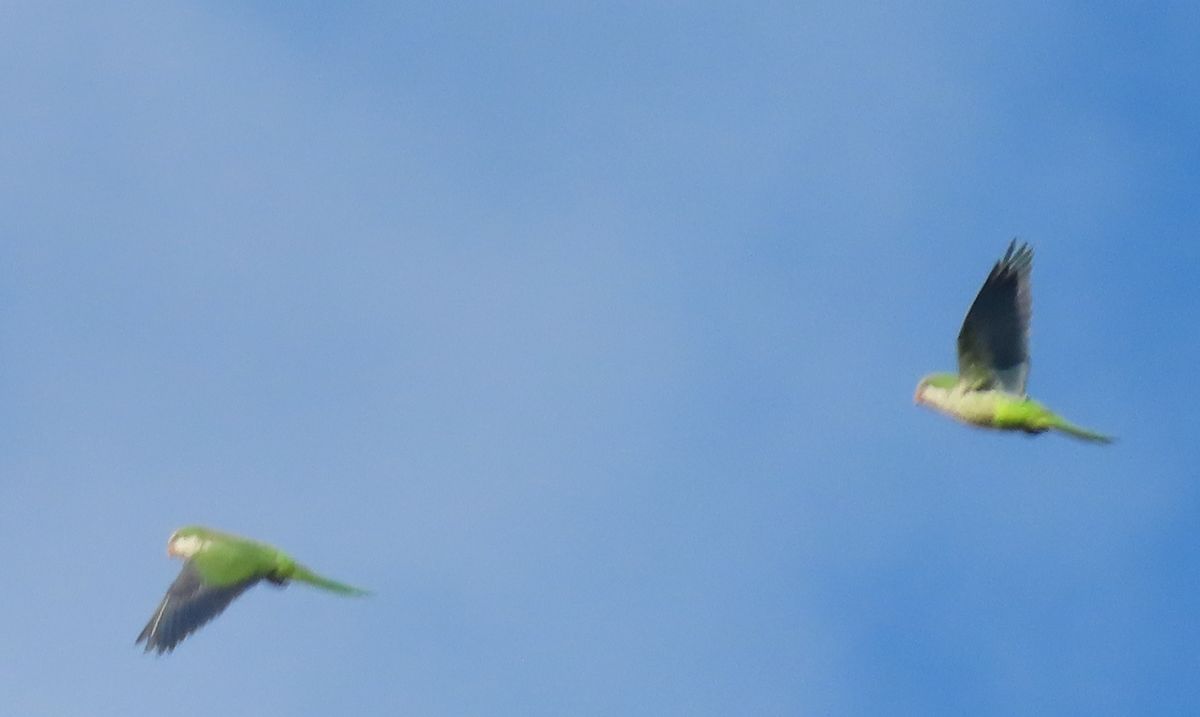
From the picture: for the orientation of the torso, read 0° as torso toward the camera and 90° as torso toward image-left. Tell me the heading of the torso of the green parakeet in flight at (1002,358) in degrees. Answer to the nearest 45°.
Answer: approximately 90°

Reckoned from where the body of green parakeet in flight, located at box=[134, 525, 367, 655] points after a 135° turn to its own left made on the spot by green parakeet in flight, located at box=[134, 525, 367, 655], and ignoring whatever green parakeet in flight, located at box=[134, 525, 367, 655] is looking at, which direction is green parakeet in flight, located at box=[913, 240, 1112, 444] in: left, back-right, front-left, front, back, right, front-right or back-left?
front

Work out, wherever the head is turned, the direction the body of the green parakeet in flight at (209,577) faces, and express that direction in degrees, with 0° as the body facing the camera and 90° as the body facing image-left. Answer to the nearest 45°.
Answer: approximately 90°
